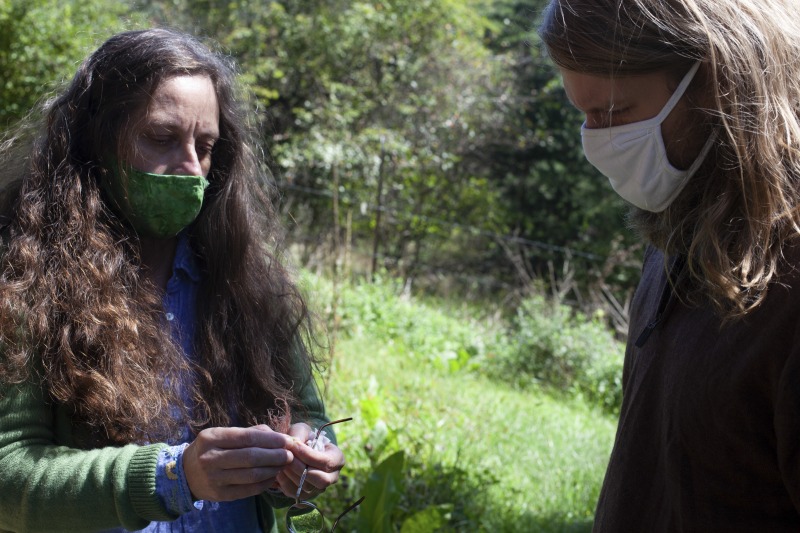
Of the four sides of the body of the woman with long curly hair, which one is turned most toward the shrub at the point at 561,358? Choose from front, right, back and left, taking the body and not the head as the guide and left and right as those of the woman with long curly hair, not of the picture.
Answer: left

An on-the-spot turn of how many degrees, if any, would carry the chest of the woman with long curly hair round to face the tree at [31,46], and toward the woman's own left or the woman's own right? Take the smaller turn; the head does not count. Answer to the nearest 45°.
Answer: approximately 135° to the woman's own left

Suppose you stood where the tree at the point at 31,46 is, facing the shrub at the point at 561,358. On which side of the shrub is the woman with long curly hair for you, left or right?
right

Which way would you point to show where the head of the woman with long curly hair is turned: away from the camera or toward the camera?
toward the camera

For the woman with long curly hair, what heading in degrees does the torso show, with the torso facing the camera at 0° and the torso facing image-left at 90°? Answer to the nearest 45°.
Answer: approximately 315°
